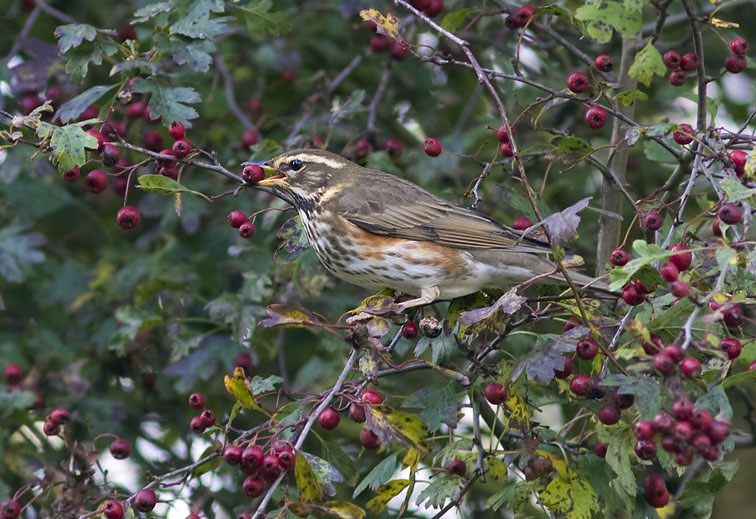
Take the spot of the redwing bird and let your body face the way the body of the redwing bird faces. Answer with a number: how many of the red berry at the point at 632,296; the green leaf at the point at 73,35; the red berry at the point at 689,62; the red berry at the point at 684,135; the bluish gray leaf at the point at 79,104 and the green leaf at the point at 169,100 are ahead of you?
3

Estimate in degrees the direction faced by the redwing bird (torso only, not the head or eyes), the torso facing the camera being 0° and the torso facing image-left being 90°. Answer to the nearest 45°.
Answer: approximately 90°

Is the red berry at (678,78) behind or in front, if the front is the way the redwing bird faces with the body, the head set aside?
behind

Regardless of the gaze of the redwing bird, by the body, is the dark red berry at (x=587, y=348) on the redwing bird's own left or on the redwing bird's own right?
on the redwing bird's own left

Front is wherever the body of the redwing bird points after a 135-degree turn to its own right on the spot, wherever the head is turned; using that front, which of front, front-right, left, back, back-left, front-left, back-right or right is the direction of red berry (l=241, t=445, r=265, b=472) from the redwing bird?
back-left

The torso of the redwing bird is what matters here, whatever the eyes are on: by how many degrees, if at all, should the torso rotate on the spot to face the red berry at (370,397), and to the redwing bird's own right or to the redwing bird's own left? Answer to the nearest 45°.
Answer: approximately 90° to the redwing bird's own left

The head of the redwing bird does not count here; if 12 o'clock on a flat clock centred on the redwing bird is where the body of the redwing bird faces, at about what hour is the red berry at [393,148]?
The red berry is roughly at 3 o'clock from the redwing bird.

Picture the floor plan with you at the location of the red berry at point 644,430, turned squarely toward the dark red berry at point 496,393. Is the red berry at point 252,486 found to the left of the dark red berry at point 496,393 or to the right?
left

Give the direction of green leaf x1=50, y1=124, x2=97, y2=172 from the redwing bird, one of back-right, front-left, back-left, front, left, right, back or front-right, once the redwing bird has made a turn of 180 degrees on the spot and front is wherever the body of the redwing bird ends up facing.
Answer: back-right

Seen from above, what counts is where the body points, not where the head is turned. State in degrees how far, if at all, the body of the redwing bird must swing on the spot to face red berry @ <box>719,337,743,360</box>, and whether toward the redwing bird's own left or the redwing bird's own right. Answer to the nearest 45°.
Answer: approximately 135° to the redwing bird's own left

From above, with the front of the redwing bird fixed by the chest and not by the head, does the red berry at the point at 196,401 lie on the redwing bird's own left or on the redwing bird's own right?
on the redwing bird's own left

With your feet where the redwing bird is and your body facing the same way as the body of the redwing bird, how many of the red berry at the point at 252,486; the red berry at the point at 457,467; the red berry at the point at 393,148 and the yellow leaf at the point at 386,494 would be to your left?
3

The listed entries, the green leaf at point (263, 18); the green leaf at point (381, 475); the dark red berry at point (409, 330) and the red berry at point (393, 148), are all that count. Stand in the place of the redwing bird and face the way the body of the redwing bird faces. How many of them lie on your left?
2
